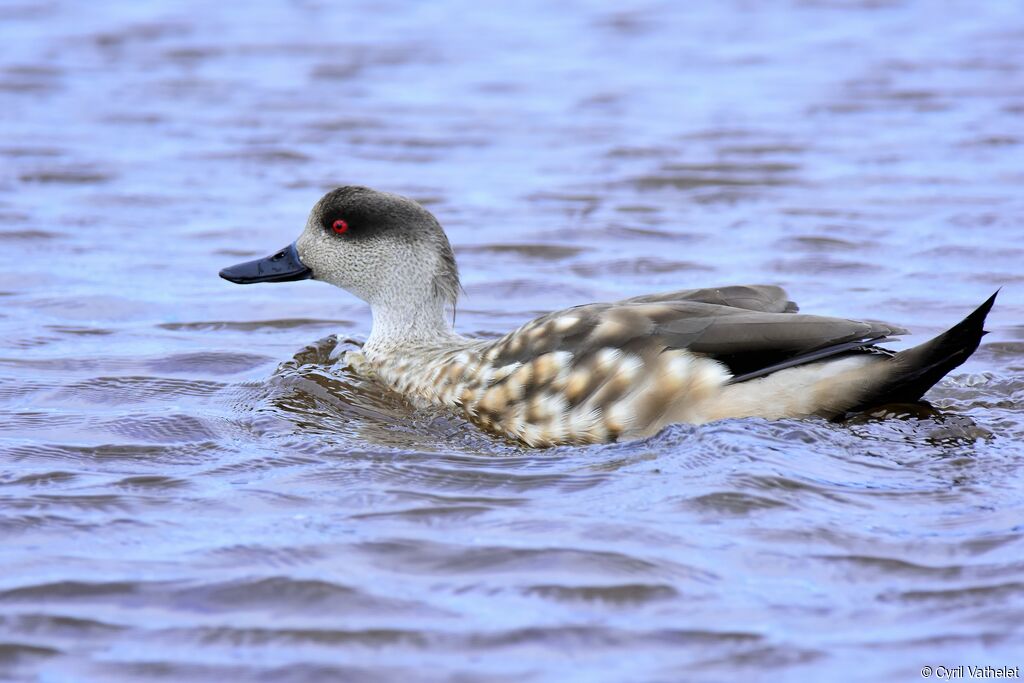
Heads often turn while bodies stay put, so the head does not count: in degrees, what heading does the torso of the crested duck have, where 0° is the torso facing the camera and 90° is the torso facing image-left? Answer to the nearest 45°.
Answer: approximately 90°
